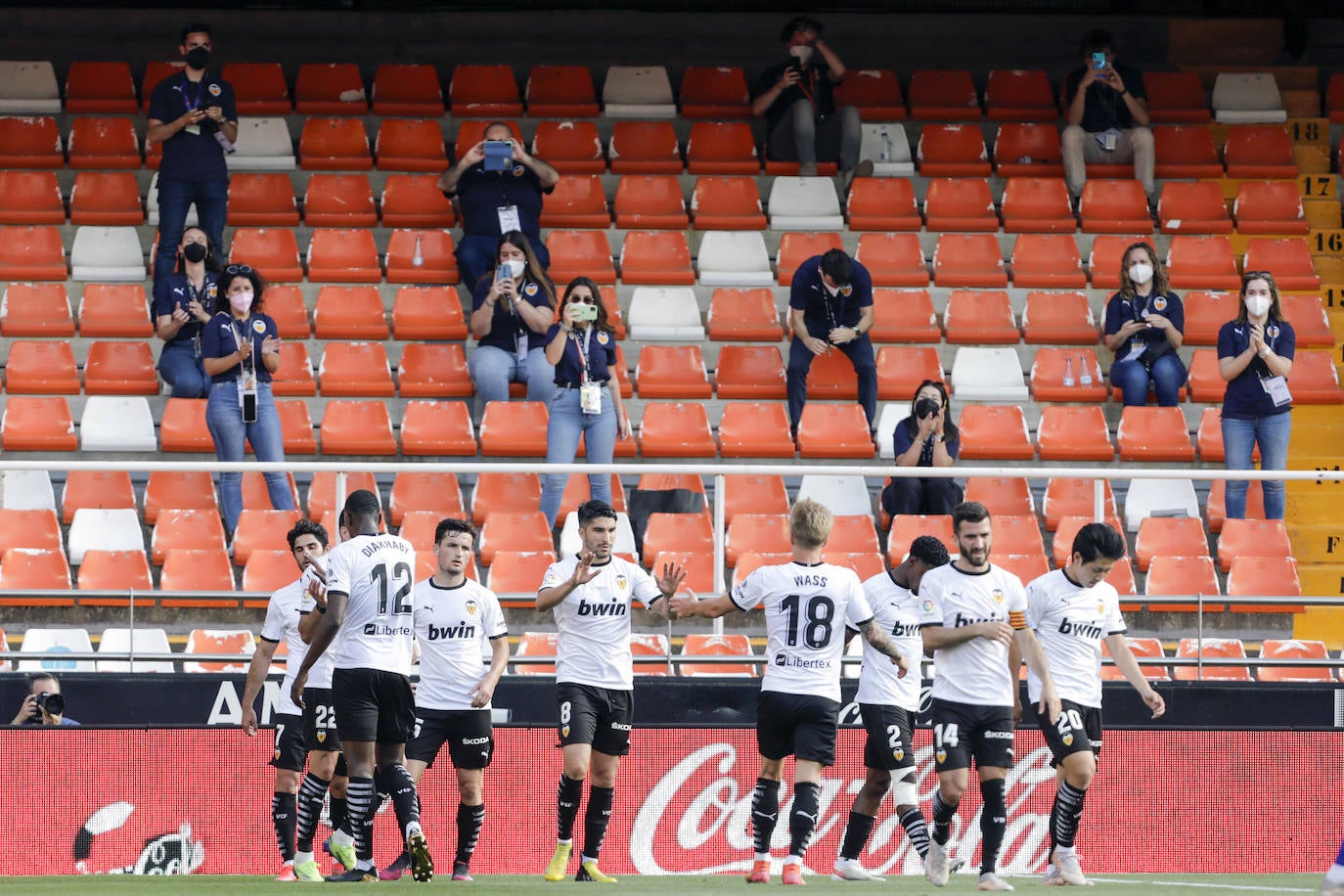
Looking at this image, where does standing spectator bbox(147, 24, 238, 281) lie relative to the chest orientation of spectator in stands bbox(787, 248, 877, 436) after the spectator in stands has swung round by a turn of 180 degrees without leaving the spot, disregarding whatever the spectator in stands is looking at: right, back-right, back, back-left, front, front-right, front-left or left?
left

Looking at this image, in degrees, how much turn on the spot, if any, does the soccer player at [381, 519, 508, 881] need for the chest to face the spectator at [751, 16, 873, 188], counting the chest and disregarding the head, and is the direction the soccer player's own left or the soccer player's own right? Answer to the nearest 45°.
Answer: approximately 135° to the soccer player's own left

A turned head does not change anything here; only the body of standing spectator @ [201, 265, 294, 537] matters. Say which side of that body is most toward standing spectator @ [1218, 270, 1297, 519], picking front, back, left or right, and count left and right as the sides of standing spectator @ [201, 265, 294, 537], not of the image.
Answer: left

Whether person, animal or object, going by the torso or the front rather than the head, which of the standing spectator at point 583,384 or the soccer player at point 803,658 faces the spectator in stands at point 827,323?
the soccer player

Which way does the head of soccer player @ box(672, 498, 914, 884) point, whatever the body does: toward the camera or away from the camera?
away from the camera

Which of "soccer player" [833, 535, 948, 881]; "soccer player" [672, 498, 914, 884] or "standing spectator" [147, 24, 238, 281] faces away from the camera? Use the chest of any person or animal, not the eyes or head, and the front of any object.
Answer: "soccer player" [672, 498, 914, 884]

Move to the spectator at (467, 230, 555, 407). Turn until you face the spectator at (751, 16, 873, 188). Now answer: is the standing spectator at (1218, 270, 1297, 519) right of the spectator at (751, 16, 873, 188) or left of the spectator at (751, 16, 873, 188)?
right

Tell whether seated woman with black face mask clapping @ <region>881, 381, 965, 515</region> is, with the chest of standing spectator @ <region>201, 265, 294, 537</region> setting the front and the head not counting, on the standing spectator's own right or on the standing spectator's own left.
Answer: on the standing spectator's own left

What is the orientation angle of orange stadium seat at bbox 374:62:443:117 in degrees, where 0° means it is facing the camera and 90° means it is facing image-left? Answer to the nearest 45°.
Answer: approximately 0°

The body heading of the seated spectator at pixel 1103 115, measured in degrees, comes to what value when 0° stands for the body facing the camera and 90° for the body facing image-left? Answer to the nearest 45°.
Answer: approximately 0°

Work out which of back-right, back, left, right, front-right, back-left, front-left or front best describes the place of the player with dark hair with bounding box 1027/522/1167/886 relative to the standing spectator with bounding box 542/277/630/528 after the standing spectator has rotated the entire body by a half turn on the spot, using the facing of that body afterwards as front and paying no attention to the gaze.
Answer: back-right
